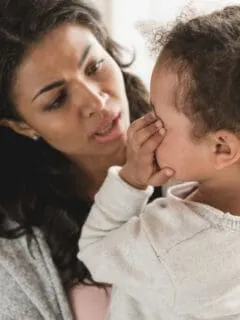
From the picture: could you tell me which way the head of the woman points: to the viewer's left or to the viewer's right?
to the viewer's right

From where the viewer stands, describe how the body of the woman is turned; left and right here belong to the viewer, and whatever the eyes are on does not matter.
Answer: facing the viewer and to the right of the viewer
